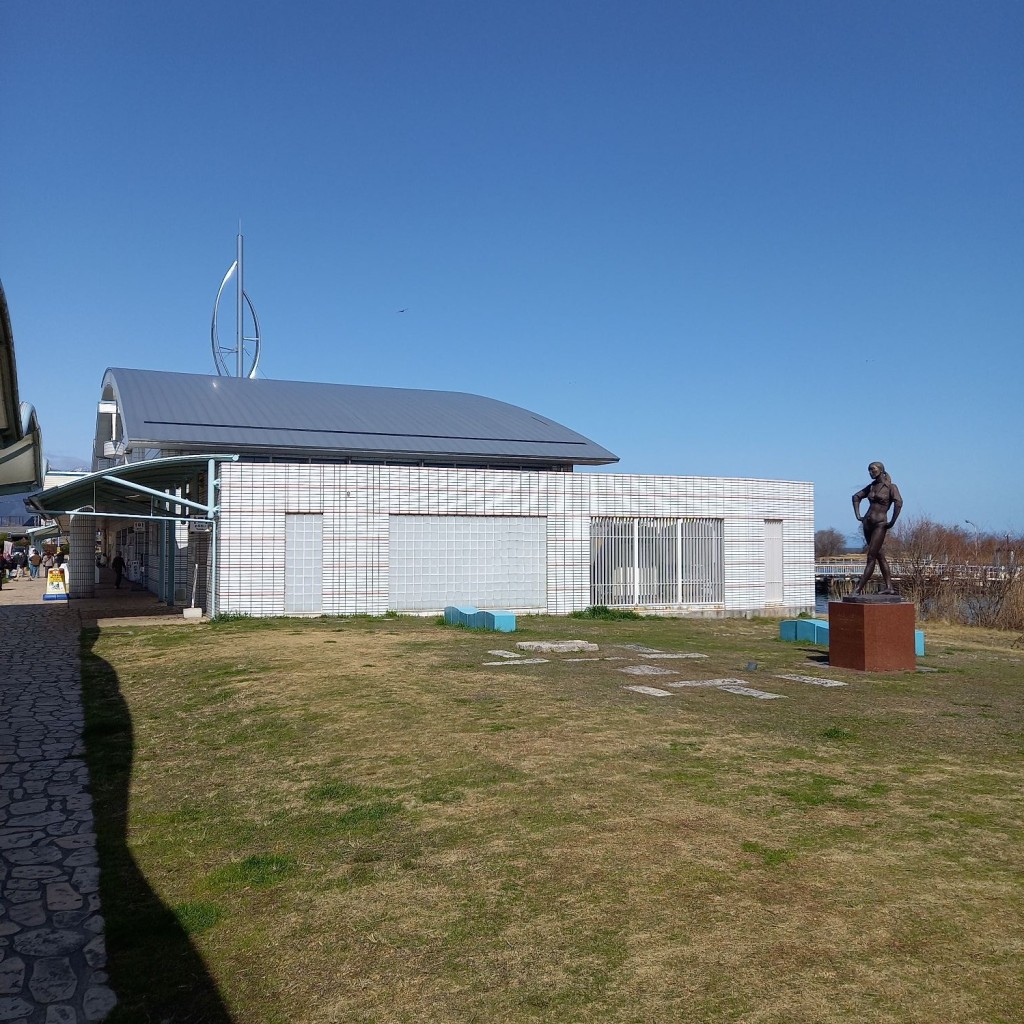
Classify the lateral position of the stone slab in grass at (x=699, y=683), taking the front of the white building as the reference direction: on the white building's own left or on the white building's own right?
on the white building's own left

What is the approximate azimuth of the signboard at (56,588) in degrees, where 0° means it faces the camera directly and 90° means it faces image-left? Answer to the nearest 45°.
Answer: approximately 0°

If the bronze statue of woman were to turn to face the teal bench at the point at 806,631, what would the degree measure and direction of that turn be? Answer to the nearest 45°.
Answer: approximately 135° to its right
